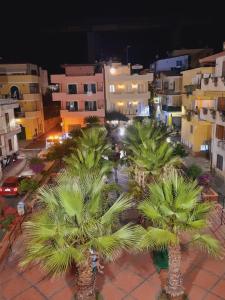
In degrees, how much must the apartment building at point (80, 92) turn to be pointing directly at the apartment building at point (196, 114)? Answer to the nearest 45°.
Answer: approximately 45° to its left

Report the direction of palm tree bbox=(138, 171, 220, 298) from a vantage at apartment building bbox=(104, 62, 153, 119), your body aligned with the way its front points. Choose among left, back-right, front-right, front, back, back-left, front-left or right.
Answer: front

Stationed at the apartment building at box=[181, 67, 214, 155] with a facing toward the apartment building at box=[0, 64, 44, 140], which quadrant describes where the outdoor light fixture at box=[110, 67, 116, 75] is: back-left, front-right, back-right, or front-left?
front-right

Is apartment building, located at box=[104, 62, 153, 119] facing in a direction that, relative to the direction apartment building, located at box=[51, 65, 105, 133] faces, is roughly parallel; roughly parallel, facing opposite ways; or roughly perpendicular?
roughly parallel

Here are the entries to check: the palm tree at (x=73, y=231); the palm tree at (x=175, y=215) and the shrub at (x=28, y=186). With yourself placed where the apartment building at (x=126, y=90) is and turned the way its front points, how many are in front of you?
3

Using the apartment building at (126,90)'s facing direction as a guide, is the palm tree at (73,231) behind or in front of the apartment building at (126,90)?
in front

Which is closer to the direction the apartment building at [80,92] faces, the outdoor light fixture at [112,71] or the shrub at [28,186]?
the shrub

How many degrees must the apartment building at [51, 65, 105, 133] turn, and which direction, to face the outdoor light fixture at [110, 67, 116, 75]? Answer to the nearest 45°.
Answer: approximately 90° to its left

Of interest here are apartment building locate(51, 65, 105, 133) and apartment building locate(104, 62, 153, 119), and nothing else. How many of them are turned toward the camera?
2

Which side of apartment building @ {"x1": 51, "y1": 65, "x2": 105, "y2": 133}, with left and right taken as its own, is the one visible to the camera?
front

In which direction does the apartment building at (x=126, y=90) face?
toward the camera

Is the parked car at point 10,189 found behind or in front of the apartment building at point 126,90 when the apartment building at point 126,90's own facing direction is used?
in front

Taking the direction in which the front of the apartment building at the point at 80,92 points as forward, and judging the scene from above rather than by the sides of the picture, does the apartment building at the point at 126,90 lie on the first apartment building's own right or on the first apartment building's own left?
on the first apartment building's own left

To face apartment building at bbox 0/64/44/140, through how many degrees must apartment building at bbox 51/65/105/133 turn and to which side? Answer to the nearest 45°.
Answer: approximately 90° to its right

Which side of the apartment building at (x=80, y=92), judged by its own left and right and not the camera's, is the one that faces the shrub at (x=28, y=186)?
front
